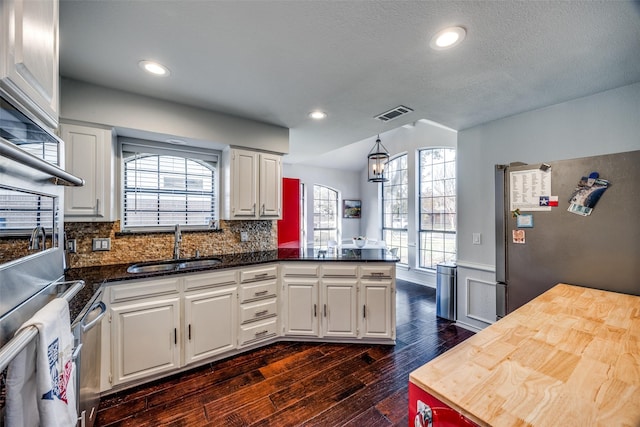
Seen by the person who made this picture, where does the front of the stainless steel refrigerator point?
facing to the left of the viewer

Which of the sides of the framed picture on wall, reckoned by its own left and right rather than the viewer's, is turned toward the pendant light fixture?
front

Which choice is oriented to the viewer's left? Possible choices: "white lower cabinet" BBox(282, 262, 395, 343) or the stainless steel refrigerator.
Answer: the stainless steel refrigerator

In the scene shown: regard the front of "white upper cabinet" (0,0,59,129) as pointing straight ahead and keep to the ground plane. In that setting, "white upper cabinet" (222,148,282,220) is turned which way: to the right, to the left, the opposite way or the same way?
to the right

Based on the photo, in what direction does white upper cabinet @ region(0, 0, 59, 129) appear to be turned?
to the viewer's right

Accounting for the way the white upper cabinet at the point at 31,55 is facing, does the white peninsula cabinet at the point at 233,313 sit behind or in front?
in front

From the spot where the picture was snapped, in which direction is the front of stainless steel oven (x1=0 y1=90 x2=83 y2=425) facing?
facing to the right of the viewer

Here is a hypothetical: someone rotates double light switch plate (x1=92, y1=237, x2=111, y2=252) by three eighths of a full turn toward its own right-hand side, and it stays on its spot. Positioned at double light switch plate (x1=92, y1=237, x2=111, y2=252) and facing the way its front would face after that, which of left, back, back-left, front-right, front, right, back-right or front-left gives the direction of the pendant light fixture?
back-right

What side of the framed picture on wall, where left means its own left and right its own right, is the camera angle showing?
front

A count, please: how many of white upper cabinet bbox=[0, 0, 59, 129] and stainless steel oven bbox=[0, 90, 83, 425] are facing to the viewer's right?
2

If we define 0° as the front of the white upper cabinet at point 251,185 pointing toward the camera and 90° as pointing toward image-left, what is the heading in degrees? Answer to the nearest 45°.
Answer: approximately 315°
